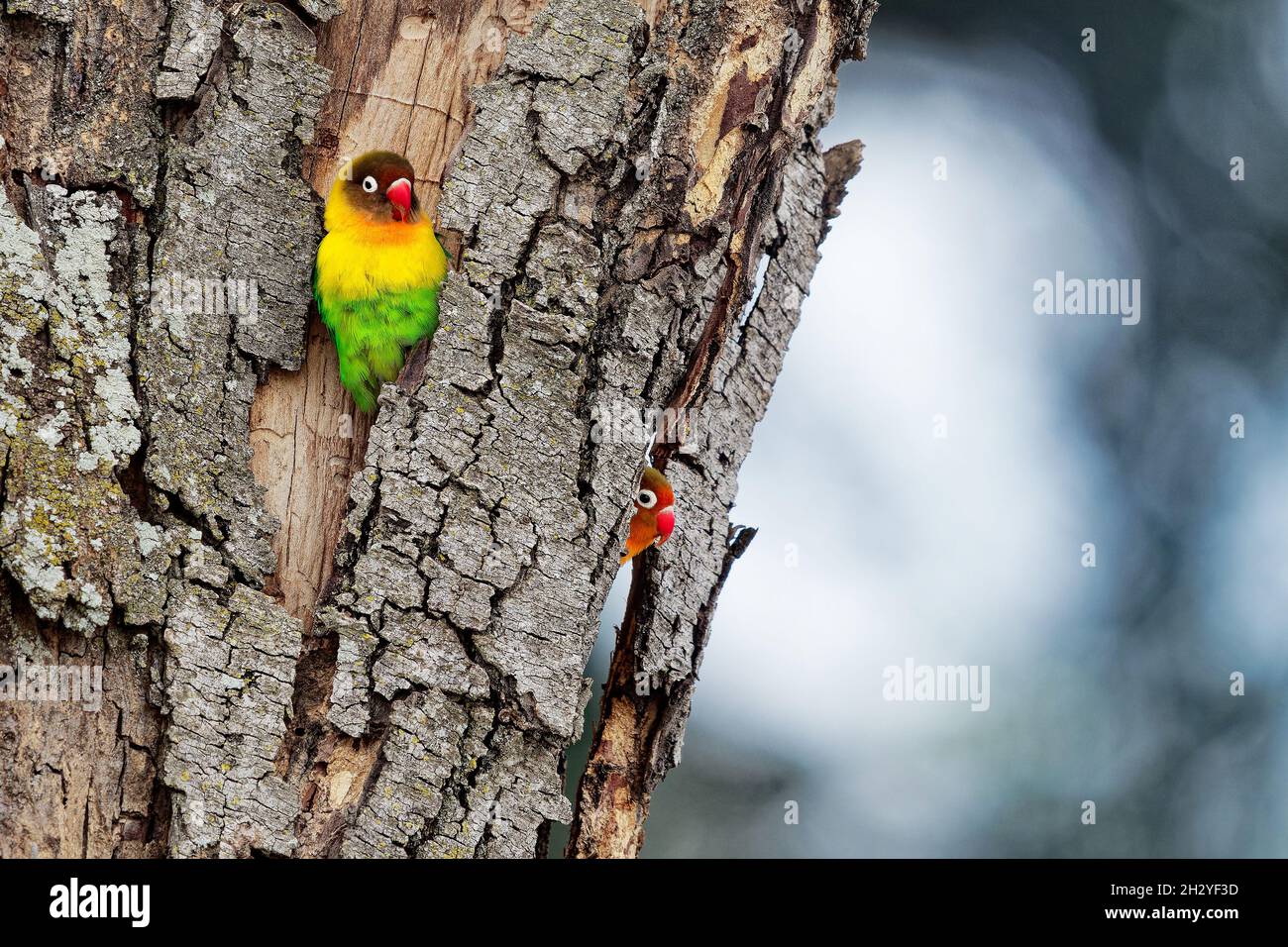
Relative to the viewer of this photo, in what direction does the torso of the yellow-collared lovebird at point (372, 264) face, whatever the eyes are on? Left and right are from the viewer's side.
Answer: facing the viewer and to the right of the viewer

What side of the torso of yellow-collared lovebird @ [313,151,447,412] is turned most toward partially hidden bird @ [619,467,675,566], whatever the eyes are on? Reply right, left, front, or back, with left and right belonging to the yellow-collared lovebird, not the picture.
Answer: left
